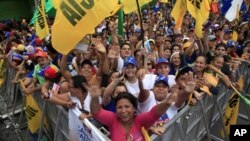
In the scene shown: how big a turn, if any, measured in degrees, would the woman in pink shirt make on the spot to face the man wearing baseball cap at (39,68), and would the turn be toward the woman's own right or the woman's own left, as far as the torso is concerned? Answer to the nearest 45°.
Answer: approximately 135° to the woman's own right

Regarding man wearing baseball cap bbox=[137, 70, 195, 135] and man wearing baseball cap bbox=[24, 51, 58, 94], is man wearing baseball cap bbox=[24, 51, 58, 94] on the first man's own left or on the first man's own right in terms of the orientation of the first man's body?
on the first man's own right

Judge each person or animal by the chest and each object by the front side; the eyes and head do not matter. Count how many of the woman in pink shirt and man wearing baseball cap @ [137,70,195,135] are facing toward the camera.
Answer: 2

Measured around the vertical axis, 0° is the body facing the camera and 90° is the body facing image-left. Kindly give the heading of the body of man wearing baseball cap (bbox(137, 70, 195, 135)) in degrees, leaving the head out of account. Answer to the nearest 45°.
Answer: approximately 0°

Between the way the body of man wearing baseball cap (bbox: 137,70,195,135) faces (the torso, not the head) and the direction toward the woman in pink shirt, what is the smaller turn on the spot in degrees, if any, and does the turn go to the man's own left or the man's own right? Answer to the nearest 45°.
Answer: approximately 45° to the man's own right

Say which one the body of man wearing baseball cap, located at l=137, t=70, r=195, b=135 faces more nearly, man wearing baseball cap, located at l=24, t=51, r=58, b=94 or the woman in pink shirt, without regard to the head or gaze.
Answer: the woman in pink shirt
